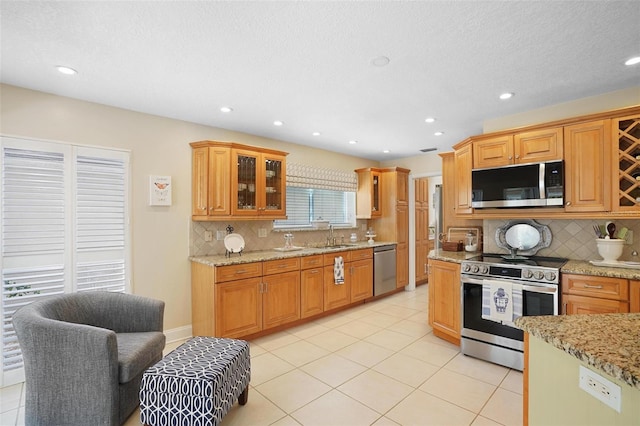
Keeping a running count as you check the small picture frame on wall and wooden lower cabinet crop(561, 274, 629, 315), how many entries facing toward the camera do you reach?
2

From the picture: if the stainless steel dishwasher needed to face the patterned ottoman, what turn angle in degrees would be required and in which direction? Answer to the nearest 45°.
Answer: approximately 45° to its right

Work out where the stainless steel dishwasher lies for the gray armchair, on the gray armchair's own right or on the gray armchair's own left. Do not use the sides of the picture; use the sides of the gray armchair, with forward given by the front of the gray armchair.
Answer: on the gray armchair's own left

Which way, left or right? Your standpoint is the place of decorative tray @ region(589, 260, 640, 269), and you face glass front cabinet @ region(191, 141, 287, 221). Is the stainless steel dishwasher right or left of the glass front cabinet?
right

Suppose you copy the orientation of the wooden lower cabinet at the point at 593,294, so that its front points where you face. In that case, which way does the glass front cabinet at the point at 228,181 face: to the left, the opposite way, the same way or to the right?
to the left

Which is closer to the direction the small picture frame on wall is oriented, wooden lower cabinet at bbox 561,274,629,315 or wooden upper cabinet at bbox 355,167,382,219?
the wooden lower cabinet

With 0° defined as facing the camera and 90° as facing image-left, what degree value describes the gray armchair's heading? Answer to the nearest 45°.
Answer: approximately 315°

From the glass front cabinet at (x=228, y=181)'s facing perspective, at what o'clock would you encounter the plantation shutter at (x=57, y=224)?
The plantation shutter is roughly at 4 o'clock from the glass front cabinet.

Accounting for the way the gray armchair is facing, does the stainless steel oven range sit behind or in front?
in front

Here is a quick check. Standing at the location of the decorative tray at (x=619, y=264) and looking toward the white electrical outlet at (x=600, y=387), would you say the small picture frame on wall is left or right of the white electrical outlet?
right

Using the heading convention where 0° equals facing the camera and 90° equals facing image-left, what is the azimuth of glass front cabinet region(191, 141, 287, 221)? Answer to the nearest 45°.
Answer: approximately 315°

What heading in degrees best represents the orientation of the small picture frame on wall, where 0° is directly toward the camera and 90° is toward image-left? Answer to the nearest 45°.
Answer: approximately 0°

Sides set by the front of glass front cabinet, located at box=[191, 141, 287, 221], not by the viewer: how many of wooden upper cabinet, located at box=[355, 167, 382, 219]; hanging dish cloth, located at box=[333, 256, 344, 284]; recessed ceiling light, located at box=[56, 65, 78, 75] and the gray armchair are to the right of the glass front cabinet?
2

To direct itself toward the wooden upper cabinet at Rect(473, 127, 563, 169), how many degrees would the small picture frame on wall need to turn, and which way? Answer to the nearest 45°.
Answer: approximately 45° to its left

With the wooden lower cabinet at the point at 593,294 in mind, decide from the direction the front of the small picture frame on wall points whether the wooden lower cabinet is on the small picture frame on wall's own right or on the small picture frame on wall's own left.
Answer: on the small picture frame on wall's own left
